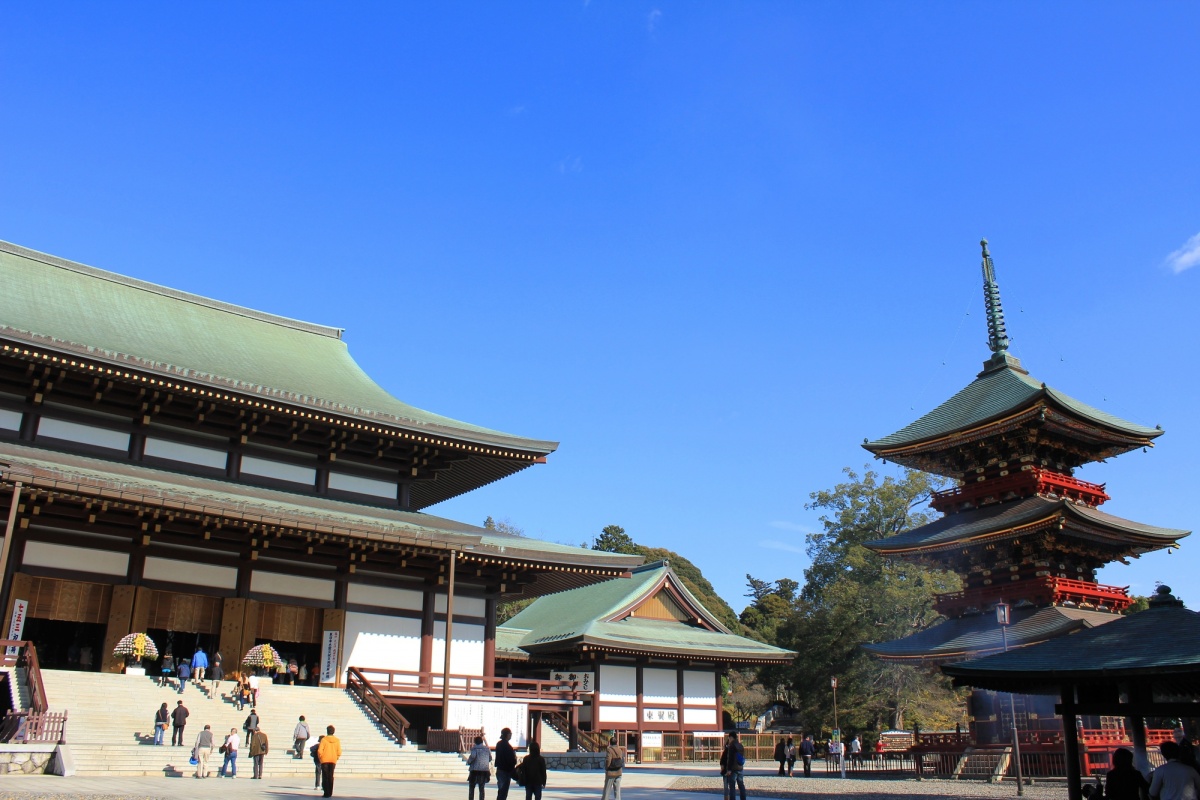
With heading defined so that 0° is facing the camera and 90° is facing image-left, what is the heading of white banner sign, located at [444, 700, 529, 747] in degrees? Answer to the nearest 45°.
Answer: approximately 0°

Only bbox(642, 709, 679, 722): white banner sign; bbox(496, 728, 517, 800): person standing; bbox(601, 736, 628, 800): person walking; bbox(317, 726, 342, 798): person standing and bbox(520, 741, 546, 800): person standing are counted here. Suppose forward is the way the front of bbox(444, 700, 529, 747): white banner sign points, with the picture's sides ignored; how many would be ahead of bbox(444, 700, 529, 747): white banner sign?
4

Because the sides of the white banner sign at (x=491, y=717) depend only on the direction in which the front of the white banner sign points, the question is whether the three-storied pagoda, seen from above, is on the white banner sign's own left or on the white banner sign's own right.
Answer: on the white banner sign's own left

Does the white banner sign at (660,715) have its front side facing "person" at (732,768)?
yes

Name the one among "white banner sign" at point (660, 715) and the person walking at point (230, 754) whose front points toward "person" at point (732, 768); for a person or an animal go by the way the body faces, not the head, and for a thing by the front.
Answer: the white banner sign

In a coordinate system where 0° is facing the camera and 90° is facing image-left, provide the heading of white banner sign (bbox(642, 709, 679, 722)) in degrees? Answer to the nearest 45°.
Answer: approximately 0°

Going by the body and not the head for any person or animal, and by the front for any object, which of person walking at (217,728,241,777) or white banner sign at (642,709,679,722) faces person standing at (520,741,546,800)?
the white banner sign
